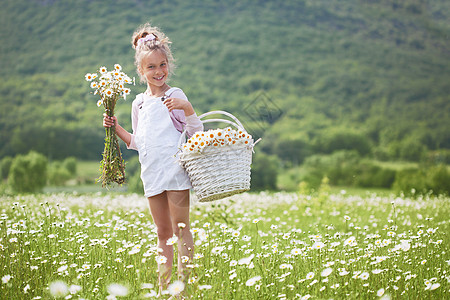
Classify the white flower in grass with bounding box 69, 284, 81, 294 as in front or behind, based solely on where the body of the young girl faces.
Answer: in front

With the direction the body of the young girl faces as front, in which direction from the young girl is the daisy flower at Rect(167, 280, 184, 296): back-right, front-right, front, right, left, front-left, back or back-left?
front-left

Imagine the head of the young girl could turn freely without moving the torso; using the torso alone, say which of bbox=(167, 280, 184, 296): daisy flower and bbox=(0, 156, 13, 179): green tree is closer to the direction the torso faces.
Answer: the daisy flower

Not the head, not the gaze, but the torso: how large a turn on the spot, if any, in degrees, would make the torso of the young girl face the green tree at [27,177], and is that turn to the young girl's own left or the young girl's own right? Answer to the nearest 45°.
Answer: approximately 135° to the young girl's own right

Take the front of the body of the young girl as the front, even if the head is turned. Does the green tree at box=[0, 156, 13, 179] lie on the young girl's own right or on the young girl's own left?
on the young girl's own right

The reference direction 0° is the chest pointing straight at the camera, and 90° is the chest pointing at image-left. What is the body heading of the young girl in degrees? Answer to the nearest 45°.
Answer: approximately 45°
